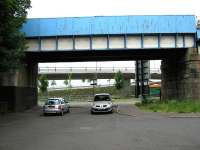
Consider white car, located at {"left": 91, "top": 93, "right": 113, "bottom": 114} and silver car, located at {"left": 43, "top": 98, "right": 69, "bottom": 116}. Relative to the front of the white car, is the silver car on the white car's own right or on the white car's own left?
on the white car's own right

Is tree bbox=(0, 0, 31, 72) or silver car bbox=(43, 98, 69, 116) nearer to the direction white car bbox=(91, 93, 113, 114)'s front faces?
the tree

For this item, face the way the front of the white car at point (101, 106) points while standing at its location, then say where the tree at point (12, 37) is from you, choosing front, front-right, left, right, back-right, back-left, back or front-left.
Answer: front-right
